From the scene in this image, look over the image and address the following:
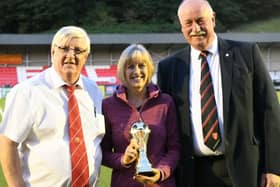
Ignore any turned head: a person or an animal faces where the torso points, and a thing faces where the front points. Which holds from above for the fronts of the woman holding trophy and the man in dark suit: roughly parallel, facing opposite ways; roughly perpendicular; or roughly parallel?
roughly parallel

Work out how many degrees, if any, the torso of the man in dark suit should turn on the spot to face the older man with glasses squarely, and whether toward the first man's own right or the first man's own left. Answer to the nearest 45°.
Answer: approximately 45° to the first man's own right

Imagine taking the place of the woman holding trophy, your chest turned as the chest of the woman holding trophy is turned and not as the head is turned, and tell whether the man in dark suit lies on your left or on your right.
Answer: on your left

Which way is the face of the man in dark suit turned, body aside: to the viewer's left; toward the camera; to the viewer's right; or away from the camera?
toward the camera

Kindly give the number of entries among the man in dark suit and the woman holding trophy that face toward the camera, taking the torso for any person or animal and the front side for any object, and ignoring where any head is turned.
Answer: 2

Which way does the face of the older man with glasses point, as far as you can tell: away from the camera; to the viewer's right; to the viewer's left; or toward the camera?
toward the camera

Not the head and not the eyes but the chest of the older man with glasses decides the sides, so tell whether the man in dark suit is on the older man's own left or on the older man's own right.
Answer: on the older man's own left

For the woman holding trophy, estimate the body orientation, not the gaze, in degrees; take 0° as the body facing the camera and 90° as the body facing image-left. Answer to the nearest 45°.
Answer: approximately 0°

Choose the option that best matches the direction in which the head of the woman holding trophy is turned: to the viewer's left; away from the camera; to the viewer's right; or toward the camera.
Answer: toward the camera
